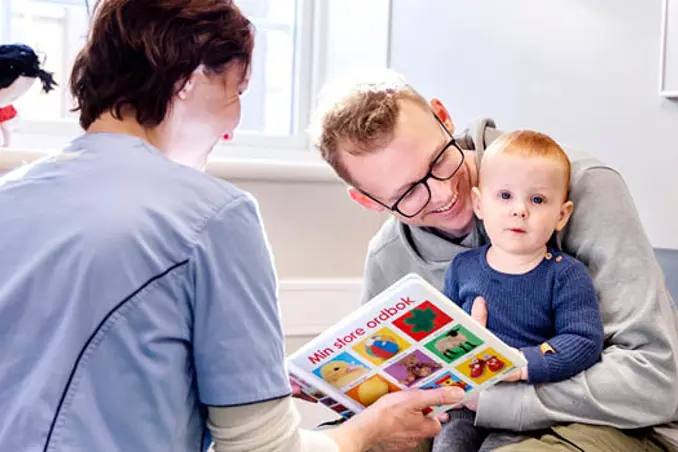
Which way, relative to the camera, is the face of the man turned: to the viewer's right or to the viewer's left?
to the viewer's left

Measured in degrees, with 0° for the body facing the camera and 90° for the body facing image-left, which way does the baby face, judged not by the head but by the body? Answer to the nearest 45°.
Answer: approximately 0°

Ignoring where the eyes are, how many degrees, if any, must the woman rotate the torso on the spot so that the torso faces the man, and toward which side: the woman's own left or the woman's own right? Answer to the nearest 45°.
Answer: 0° — they already face them

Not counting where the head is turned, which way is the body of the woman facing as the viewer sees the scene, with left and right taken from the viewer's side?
facing away from the viewer and to the right of the viewer

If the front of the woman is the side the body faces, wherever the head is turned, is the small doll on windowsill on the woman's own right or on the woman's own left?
on the woman's own left

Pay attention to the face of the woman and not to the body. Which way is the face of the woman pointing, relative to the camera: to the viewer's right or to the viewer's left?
to the viewer's right
